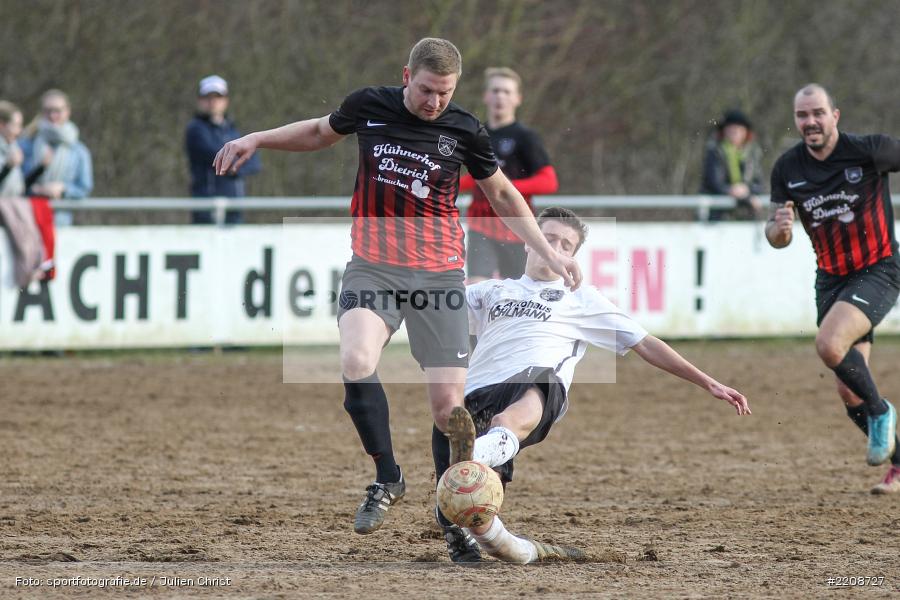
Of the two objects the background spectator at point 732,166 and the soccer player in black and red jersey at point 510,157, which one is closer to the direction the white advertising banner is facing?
the soccer player in black and red jersey

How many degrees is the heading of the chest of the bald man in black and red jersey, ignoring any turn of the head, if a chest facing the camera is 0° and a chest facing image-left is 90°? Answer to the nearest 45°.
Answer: approximately 45°

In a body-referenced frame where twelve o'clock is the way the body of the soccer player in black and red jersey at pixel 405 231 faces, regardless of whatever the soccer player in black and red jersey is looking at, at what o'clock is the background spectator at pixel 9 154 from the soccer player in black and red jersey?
The background spectator is roughly at 5 o'clock from the soccer player in black and red jersey.

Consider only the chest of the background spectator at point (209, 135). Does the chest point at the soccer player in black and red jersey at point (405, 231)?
yes

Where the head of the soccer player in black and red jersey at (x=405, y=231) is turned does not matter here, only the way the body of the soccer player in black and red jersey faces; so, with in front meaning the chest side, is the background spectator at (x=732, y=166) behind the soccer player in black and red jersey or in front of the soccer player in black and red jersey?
behind

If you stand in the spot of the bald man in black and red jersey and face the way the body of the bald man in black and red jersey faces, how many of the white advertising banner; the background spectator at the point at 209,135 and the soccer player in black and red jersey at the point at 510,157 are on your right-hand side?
3

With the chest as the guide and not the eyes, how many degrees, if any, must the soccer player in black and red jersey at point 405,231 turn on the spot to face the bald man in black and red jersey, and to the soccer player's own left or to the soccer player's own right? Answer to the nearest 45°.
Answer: approximately 135° to the soccer player's own left

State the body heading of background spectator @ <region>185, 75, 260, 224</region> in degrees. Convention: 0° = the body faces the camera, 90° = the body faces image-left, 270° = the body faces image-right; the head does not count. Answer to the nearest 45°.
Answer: approximately 0°
